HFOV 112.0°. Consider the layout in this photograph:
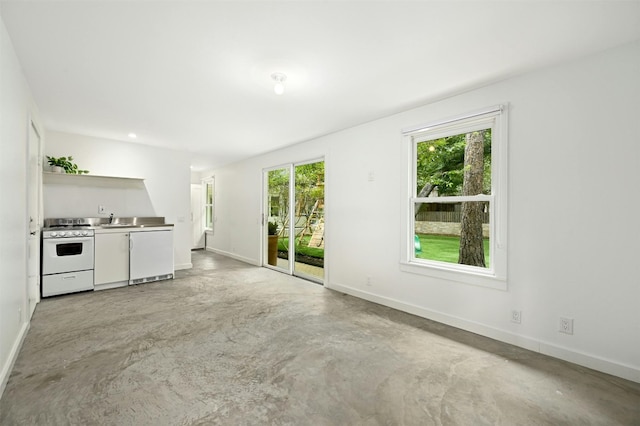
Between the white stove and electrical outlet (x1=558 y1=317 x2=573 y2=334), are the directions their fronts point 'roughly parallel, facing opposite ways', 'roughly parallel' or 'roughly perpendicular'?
roughly perpendicular

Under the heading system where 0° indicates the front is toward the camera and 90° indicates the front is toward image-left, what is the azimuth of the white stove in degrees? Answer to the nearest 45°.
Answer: approximately 0°

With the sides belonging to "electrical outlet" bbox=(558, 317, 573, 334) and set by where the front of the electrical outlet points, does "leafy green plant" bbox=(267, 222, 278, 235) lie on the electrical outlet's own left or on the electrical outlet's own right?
on the electrical outlet's own right

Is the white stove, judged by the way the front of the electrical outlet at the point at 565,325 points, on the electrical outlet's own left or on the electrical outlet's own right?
on the electrical outlet's own right

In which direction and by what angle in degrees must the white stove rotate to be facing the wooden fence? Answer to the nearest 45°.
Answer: approximately 45° to its left

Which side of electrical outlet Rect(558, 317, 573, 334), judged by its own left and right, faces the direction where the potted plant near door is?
right
